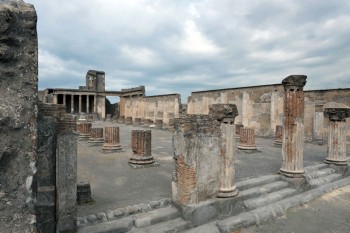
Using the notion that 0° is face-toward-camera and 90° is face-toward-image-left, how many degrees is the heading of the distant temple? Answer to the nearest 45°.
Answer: approximately 315°

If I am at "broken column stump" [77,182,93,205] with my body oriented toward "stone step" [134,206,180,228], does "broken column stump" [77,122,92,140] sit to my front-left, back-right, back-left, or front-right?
back-left

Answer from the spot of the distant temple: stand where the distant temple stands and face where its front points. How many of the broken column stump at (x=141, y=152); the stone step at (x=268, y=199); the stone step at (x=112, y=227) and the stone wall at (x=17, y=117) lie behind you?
0

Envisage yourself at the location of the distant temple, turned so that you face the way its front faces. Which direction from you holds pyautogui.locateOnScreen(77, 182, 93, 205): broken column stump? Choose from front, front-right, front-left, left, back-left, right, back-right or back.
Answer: front-right

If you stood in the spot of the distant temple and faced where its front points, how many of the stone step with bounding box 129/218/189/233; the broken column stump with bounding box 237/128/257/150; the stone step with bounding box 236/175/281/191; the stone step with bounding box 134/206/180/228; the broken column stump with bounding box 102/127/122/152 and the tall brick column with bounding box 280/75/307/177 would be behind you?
0

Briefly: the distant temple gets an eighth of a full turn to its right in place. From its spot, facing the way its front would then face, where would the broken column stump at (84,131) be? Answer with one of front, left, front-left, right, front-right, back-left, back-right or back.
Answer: front

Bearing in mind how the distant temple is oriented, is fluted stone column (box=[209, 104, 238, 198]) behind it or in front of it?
in front

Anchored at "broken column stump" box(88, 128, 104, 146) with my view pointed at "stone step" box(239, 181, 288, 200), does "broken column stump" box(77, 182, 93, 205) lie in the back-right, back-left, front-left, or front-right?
front-right

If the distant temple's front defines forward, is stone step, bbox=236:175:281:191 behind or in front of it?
in front

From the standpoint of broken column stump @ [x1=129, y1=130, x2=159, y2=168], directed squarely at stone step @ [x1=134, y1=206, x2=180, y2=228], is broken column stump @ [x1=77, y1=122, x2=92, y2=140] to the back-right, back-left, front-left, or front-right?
back-right

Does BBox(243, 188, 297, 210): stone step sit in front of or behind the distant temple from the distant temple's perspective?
in front
